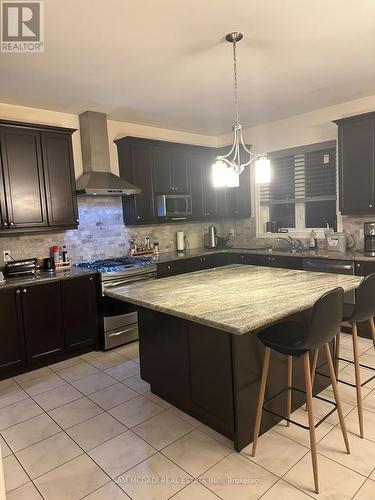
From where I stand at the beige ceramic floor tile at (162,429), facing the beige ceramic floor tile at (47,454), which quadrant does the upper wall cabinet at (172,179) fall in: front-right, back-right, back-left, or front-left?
back-right

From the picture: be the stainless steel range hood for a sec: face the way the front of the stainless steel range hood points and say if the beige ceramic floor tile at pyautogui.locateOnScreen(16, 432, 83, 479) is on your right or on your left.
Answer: on your right

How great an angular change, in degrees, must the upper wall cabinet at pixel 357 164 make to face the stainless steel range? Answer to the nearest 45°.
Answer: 0° — it already faces it

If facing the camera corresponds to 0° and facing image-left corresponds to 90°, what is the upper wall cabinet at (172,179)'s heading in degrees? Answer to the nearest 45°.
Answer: approximately 315°

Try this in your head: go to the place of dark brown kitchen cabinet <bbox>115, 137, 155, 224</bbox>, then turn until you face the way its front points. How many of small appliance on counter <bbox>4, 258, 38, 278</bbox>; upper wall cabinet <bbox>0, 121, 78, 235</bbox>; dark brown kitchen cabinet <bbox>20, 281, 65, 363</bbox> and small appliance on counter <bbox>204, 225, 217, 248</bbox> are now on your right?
3

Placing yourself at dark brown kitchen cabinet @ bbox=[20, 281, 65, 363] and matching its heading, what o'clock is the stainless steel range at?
The stainless steel range is roughly at 10 o'clock from the dark brown kitchen cabinet.

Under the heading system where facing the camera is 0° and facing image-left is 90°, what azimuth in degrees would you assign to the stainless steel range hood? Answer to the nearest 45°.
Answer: approximately 315°

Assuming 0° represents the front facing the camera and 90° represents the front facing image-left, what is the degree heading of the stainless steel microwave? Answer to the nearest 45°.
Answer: approximately 315°
